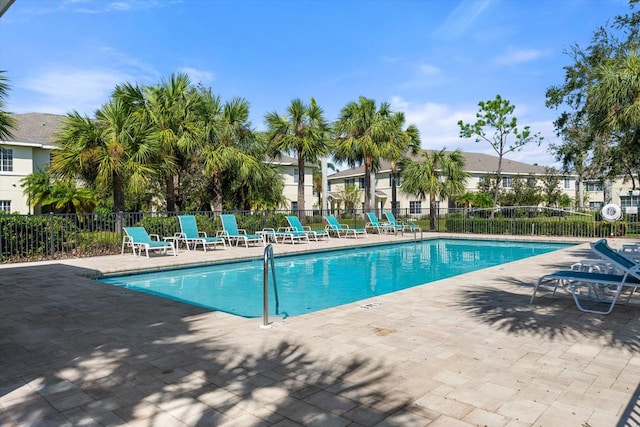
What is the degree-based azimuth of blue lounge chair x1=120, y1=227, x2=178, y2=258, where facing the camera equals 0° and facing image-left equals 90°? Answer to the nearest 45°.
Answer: approximately 315°

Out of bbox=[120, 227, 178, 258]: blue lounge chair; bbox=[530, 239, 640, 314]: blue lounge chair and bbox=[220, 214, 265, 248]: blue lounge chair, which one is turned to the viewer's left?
bbox=[530, 239, 640, 314]: blue lounge chair

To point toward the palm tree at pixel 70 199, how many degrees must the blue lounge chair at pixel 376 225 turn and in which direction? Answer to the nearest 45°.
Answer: approximately 135° to its right

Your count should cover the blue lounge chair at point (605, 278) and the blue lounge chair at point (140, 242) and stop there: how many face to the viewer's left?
1

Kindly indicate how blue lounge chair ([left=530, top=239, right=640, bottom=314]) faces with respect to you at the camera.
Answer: facing to the left of the viewer

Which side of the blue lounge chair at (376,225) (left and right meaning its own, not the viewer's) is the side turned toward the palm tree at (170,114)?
right

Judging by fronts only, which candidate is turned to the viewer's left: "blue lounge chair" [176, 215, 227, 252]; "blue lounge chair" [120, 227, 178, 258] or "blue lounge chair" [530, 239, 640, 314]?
"blue lounge chair" [530, 239, 640, 314]

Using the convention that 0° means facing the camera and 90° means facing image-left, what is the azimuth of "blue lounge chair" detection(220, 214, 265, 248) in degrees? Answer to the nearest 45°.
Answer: approximately 315°
